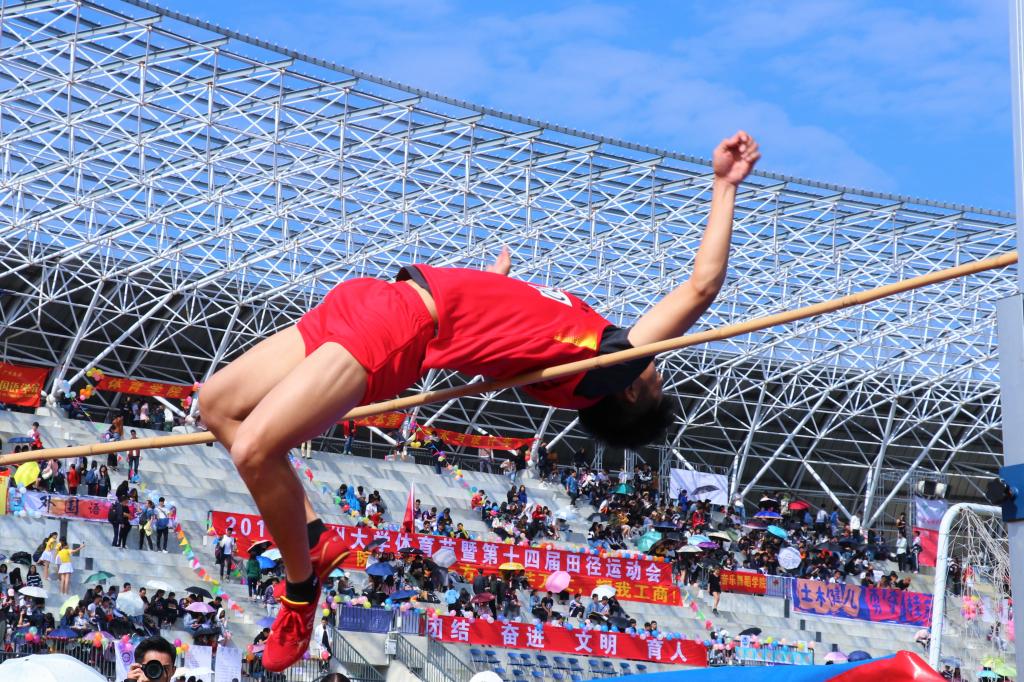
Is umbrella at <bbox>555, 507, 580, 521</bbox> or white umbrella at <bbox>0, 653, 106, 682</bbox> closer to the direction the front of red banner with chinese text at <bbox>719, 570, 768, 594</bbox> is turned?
the white umbrella

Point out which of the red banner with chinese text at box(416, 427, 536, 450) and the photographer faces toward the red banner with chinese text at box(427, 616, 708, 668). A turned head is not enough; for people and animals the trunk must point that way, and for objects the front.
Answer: the red banner with chinese text at box(416, 427, 536, 450)

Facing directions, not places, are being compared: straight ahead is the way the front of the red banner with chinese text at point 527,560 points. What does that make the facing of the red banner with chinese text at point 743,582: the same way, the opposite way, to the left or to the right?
the same way

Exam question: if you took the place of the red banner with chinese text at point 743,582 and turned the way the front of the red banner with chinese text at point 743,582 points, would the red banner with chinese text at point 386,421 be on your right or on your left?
on your right

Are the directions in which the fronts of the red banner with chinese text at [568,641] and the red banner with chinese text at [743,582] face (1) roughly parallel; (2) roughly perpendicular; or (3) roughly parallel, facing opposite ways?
roughly parallel

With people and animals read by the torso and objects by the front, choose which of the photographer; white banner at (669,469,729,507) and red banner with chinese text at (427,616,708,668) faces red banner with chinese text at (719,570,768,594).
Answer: the white banner

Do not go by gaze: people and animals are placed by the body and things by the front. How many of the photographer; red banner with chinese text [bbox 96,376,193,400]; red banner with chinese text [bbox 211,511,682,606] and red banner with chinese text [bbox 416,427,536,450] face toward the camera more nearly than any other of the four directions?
4

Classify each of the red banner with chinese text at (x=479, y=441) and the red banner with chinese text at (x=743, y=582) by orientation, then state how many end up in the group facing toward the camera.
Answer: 2

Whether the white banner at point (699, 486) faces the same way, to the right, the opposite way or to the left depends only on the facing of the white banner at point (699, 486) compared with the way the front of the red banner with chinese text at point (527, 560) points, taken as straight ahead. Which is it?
the same way

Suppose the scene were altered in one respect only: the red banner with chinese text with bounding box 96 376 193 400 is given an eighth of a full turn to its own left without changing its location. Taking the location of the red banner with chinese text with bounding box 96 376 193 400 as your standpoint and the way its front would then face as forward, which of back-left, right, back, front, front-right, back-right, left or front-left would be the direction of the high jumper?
front-right

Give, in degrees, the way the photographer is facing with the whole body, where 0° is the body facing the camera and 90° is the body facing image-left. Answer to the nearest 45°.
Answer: approximately 0°

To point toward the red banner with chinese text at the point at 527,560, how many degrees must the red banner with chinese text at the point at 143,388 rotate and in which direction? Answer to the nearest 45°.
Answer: approximately 45° to its left

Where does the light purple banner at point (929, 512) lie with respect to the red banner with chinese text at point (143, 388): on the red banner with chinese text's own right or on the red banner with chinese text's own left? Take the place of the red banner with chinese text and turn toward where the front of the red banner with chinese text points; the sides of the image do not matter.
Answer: on the red banner with chinese text's own left

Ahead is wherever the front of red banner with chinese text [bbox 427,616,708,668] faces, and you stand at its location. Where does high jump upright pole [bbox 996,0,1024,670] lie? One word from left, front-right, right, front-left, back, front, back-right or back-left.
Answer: front

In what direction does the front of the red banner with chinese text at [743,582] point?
toward the camera

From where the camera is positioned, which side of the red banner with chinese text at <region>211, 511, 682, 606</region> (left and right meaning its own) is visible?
front

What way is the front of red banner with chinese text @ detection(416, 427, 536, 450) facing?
toward the camera
